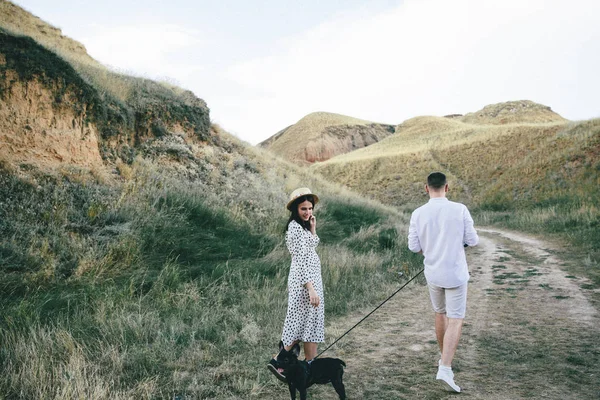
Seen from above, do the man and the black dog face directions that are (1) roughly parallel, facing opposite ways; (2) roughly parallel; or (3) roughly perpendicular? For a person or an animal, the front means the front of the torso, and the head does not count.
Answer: roughly perpendicular

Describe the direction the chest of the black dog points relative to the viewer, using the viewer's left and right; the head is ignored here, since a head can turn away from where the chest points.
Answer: facing to the left of the viewer

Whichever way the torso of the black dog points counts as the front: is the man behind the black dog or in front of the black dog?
behind

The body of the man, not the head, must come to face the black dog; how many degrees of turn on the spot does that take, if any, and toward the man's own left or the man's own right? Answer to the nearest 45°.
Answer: approximately 135° to the man's own left

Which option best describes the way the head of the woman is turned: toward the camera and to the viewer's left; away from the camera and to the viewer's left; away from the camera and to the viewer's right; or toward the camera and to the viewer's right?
toward the camera and to the viewer's right

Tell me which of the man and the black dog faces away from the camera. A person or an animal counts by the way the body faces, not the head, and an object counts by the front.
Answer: the man

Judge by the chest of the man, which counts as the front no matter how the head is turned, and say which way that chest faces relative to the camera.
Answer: away from the camera

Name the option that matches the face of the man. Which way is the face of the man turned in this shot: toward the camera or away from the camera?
away from the camera

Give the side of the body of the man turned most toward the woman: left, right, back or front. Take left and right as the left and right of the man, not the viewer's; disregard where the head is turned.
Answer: left

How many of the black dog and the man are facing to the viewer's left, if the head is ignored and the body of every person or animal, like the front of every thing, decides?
1
